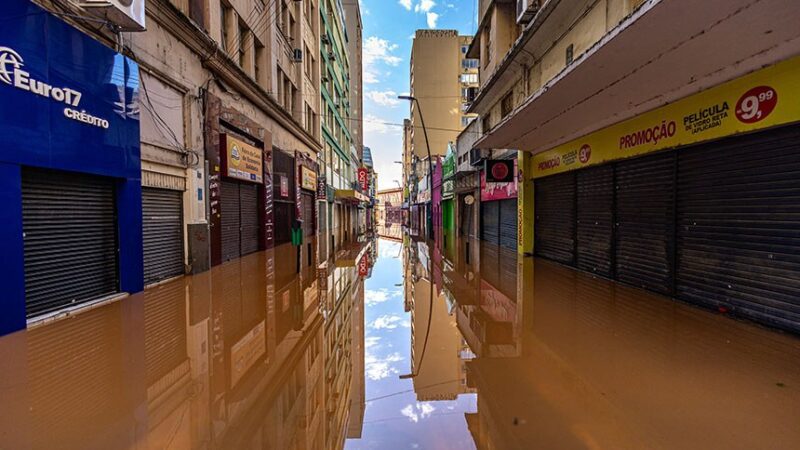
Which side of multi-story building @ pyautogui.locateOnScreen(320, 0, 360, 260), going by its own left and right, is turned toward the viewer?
right

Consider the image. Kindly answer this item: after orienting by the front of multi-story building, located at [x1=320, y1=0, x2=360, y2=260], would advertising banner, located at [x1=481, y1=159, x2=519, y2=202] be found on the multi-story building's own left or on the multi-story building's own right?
on the multi-story building's own right

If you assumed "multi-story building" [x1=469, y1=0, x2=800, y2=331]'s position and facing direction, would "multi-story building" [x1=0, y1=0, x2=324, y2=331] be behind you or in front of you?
in front

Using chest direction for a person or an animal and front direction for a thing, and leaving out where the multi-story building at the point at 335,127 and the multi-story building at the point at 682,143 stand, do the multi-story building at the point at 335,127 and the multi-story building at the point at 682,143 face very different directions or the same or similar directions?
very different directions

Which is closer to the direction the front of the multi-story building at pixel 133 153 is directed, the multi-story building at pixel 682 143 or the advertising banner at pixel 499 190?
the multi-story building

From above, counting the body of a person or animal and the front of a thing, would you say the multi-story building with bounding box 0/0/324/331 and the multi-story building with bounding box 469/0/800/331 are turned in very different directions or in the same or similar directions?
very different directions

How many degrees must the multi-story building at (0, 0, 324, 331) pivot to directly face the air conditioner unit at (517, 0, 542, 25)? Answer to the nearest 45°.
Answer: approximately 45° to its left

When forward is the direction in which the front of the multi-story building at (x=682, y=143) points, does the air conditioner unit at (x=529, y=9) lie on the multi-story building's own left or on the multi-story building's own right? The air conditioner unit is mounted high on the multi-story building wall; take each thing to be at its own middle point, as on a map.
on the multi-story building's own right
